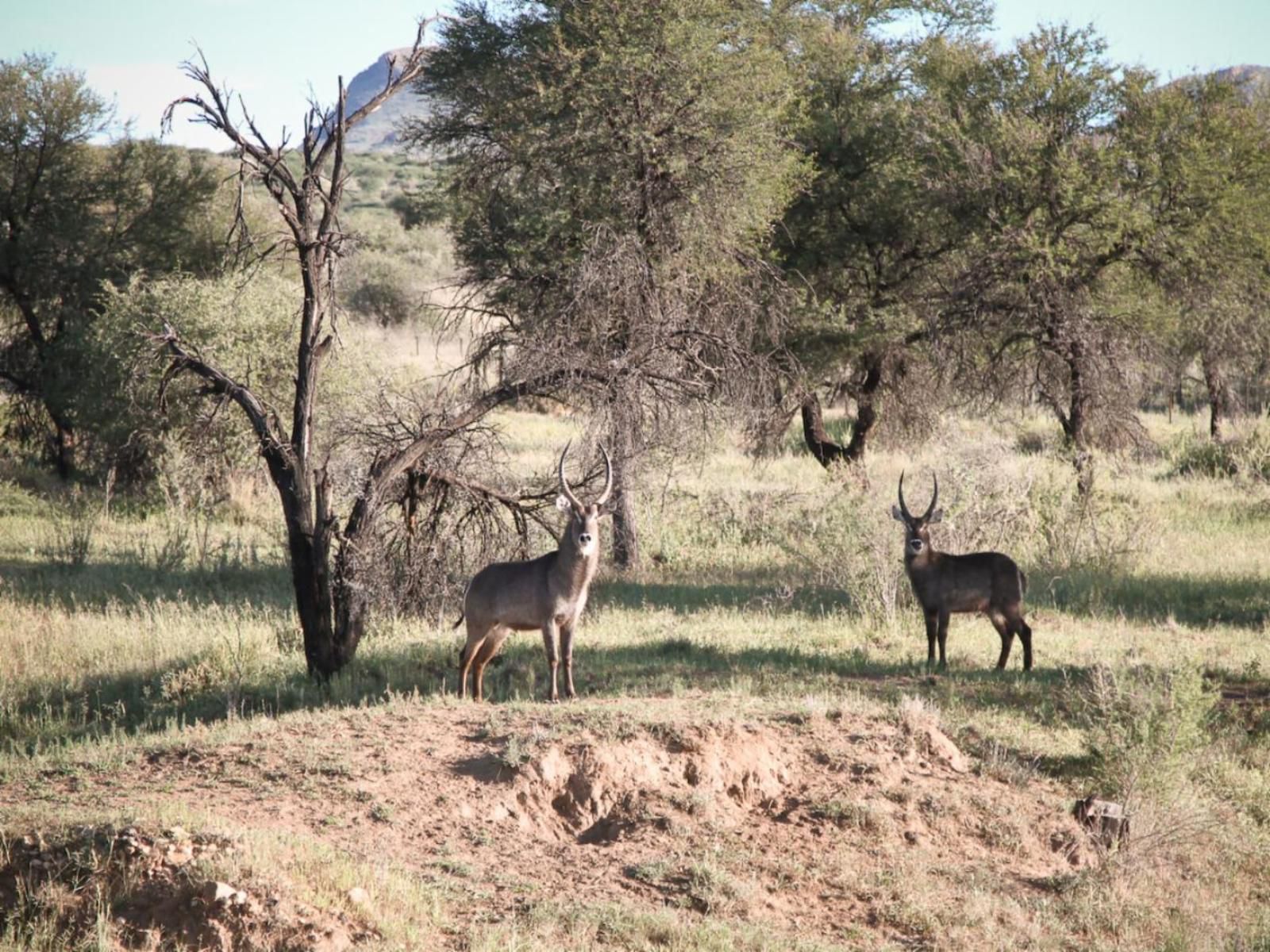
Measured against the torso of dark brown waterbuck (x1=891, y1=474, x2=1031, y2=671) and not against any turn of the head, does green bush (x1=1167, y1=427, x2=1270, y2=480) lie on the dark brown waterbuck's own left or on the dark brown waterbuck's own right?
on the dark brown waterbuck's own right

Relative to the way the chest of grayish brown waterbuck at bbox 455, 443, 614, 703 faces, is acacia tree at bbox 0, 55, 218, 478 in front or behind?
behind

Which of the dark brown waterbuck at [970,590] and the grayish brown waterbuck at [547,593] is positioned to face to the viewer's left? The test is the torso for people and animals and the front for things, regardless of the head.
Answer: the dark brown waterbuck at [970,590]

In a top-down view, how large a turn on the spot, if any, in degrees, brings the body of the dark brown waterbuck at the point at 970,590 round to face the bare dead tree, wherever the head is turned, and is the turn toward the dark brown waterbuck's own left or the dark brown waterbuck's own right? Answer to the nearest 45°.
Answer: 0° — it already faces it

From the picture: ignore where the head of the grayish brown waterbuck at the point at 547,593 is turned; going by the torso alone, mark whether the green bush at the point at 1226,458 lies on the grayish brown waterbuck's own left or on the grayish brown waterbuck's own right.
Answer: on the grayish brown waterbuck's own left

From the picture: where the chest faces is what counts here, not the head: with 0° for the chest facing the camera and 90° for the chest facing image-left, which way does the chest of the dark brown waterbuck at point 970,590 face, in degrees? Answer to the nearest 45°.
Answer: approximately 90°

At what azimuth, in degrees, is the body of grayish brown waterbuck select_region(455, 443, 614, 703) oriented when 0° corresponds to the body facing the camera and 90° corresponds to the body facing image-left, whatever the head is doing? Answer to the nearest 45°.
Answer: approximately 315°

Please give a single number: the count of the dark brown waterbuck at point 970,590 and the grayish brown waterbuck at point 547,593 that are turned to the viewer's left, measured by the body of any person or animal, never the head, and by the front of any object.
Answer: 1
